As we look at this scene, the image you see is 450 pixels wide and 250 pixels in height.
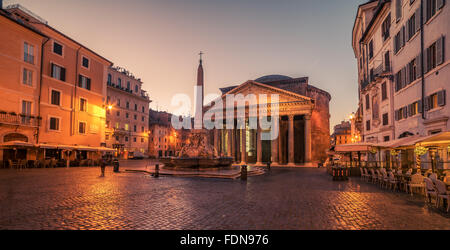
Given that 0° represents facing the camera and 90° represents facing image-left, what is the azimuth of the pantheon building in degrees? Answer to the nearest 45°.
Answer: approximately 45°
